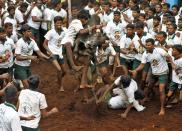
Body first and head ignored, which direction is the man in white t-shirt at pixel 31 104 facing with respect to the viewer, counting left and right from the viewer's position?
facing away from the viewer and to the right of the viewer

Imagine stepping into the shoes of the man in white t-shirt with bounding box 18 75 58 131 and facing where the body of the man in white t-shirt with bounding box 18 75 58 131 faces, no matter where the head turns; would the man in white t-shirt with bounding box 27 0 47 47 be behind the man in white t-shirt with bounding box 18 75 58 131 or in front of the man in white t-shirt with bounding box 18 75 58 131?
in front

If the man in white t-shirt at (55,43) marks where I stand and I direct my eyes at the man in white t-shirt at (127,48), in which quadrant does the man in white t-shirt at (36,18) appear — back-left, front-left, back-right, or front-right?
back-left

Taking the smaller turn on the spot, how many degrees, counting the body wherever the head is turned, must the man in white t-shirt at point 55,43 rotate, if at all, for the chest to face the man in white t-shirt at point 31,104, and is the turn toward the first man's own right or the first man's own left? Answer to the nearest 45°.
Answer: approximately 45° to the first man's own right

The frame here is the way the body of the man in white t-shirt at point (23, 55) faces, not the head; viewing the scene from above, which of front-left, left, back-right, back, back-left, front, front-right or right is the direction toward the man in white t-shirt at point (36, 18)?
back-left

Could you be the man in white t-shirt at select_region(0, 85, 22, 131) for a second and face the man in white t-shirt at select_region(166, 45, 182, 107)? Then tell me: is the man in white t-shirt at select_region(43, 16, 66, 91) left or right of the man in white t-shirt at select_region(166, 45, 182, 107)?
left

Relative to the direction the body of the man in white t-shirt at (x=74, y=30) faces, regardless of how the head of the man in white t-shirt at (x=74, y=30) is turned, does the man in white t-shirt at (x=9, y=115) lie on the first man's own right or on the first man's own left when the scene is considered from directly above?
on the first man's own right

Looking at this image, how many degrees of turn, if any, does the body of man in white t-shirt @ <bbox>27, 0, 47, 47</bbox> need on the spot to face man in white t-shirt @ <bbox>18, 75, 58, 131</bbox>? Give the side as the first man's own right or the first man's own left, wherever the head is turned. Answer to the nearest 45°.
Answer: approximately 45° to the first man's own right

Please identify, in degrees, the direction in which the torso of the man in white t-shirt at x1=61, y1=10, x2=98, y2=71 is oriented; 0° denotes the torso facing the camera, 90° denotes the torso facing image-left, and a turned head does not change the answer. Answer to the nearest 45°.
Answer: approximately 270°

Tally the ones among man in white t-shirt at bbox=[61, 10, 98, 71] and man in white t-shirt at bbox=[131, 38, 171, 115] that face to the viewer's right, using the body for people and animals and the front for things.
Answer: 1
